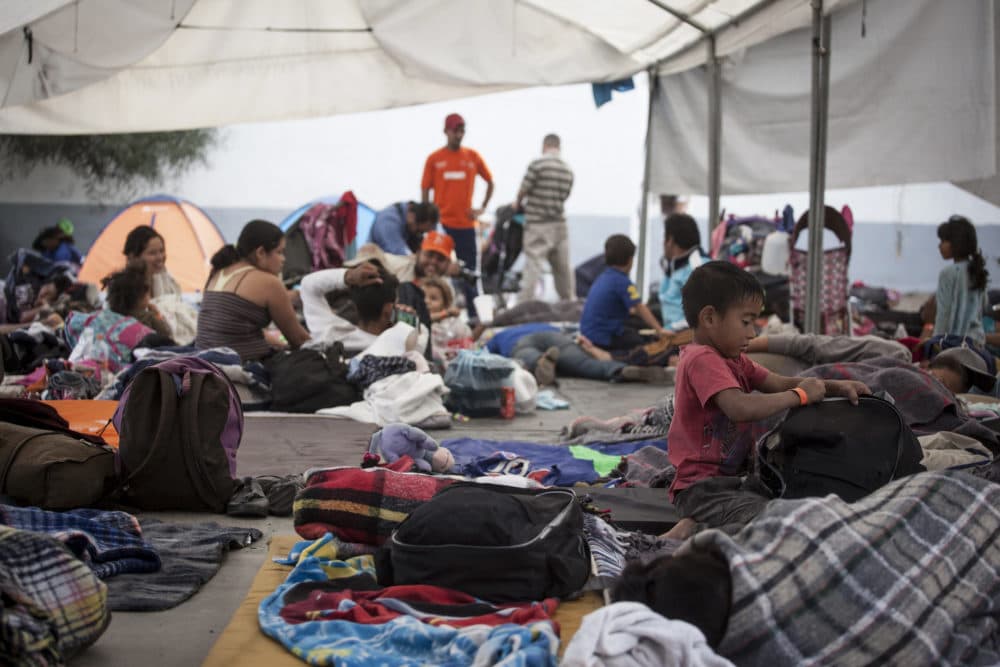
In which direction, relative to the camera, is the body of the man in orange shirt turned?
toward the camera

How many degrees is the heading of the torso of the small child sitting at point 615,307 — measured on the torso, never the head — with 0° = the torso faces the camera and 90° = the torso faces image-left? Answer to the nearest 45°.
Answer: approximately 225°

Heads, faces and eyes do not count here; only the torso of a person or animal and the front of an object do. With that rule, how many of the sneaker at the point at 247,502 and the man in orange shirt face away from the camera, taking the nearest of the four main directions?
0

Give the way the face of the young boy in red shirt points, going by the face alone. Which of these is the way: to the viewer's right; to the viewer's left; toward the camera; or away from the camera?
to the viewer's right

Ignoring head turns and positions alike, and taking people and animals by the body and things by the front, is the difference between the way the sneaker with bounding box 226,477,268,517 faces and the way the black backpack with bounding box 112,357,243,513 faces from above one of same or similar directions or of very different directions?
very different directions

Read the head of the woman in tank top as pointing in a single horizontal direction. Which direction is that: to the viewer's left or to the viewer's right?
to the viewer's right

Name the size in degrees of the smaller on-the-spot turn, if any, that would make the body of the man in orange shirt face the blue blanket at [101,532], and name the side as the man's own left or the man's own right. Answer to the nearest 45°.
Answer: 0° — they already face it

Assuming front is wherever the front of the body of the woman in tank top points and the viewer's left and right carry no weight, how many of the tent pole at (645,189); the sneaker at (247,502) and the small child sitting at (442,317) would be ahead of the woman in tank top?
2
